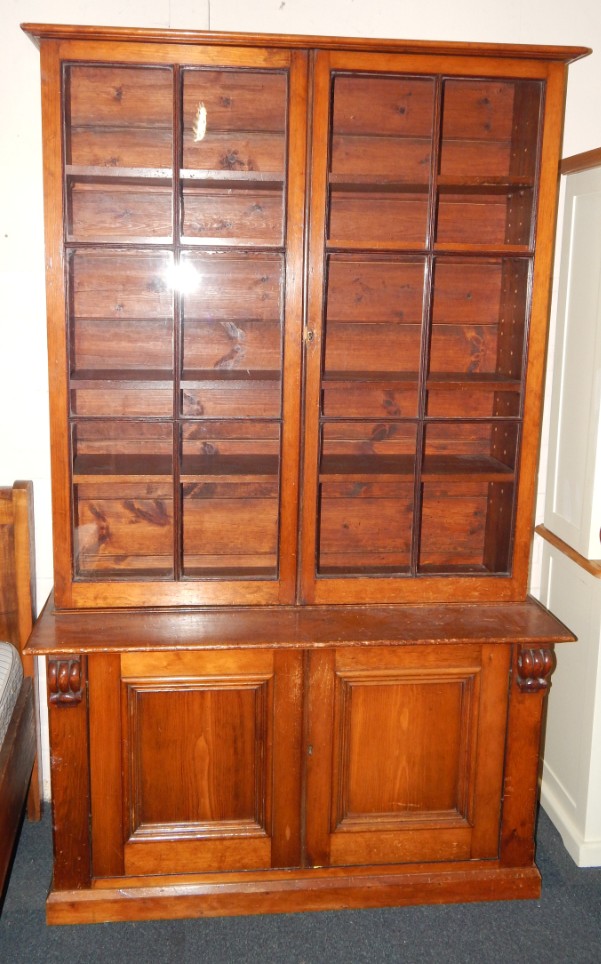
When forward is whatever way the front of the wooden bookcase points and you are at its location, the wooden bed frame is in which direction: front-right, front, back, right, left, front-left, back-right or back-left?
right

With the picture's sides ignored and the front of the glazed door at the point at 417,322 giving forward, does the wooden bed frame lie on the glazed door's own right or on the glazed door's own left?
on the glazed door's own right

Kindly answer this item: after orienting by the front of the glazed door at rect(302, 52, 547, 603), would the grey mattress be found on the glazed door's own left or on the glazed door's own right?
on the glazed door's own right

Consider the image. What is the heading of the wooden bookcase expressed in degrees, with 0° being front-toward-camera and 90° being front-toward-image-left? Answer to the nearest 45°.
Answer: approximately 0°

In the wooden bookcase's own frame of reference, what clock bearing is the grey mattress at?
The grey mattress is roughly at 3 o'clock from the wooden bookcase.
